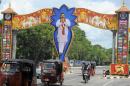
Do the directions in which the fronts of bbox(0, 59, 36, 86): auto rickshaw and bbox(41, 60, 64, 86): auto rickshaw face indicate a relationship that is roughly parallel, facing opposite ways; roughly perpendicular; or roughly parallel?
roughly parallel
